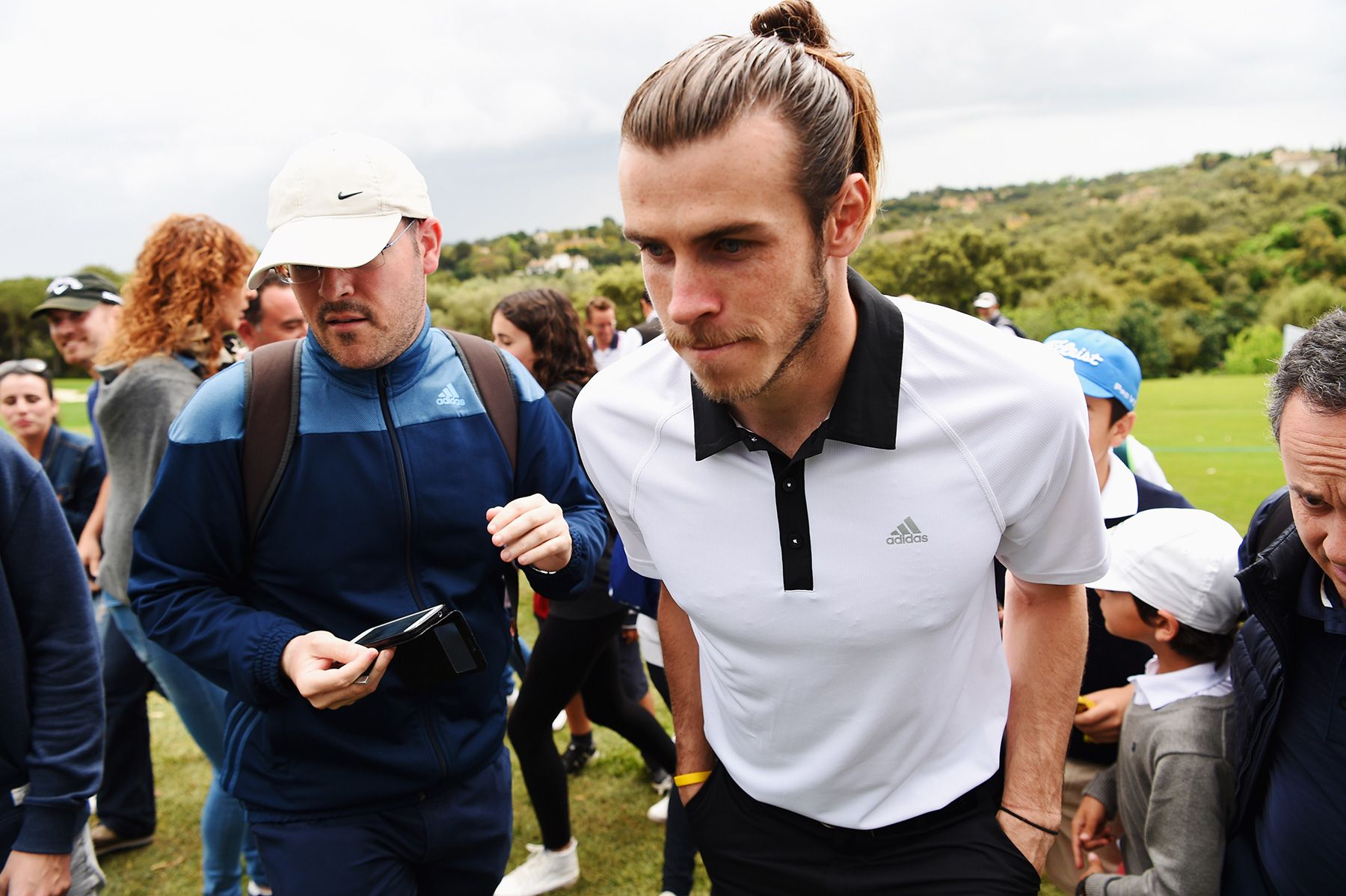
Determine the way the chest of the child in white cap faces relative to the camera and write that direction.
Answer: to the viewer's left

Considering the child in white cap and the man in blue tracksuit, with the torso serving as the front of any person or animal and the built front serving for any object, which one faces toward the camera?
the man in blue tracksuit

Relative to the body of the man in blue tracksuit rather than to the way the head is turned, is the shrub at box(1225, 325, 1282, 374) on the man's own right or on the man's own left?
on the man's own left

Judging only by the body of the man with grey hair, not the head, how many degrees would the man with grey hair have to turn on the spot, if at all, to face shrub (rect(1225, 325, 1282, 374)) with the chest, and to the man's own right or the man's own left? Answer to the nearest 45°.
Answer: approximately 180°

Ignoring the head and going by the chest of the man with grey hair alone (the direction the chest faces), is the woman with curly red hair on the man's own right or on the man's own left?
on the man's own right

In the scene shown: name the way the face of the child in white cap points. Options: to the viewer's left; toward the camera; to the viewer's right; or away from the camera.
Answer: to the viewer's left

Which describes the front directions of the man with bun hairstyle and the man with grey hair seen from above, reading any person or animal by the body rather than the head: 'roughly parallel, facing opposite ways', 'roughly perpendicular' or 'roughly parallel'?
roughly parallel

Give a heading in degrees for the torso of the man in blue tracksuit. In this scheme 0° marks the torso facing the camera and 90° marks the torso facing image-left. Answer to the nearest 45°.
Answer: approximately 0°

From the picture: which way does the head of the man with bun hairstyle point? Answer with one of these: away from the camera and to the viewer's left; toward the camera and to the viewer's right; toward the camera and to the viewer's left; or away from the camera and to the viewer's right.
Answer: toward the camera and to the viewer's left

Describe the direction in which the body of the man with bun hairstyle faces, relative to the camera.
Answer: toward the camera

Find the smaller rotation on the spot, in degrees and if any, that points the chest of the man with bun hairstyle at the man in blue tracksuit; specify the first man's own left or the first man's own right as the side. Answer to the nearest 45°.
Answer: approximately 90° to the first man's own right

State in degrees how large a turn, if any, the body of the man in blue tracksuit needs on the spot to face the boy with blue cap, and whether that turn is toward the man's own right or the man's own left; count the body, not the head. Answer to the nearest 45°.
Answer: approximately 90° to the man's own left
